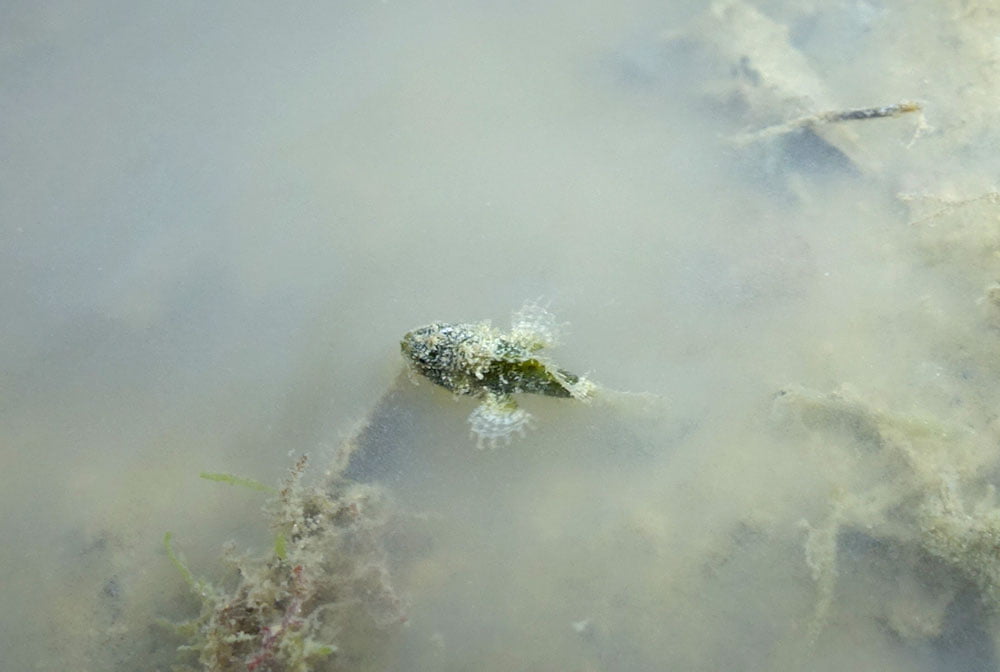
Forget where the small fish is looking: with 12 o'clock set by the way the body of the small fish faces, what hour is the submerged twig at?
The submerged twig is roughly at 5 o'clock from the small fish.

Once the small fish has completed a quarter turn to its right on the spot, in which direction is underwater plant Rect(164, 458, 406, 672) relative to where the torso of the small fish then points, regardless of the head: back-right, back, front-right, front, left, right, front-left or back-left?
back-left

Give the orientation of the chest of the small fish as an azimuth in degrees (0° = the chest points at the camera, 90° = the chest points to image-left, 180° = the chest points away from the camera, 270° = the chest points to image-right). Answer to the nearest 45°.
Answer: approximately 90°
